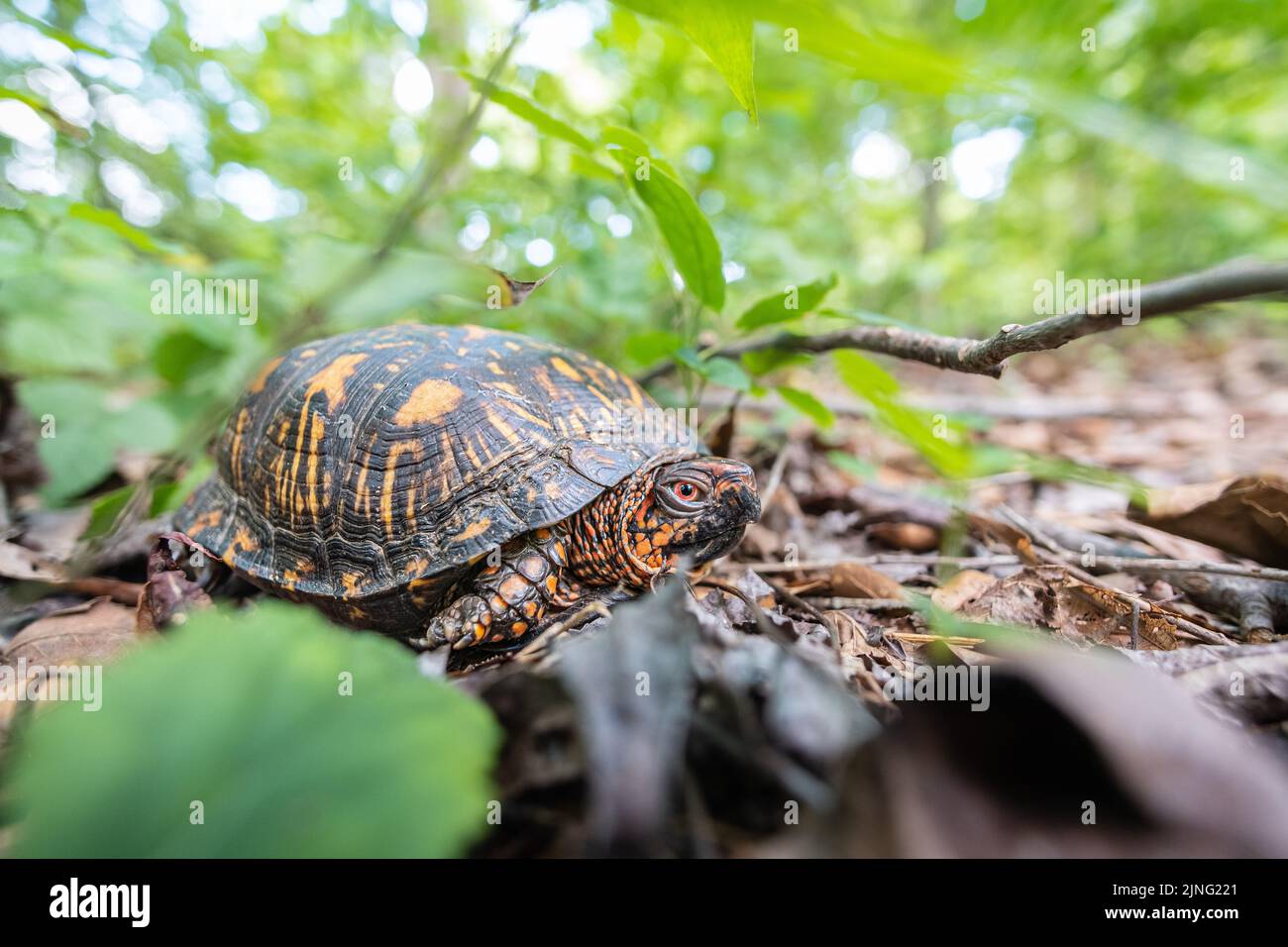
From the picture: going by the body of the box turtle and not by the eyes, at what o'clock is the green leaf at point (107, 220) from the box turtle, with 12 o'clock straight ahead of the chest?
The green leaf is roughly at 7 o'clock from the box turtle.

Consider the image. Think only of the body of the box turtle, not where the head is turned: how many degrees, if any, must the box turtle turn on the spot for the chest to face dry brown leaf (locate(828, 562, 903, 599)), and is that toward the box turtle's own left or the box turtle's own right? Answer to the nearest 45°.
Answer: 0° — it already faces it

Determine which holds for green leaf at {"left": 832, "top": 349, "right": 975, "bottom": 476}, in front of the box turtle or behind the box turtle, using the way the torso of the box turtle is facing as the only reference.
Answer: in front

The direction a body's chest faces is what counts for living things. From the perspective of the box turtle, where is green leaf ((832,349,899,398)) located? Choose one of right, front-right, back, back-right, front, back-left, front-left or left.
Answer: front

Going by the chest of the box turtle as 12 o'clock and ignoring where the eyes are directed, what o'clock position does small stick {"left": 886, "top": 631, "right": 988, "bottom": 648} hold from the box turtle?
The small stick is roughly at 1 o'clock from the box turtle.

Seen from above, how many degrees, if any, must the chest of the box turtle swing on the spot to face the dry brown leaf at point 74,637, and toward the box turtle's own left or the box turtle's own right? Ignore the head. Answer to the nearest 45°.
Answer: approximately 180°

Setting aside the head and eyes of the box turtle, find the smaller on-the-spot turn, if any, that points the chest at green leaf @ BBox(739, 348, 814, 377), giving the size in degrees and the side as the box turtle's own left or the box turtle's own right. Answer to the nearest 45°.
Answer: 0° — it already faces it

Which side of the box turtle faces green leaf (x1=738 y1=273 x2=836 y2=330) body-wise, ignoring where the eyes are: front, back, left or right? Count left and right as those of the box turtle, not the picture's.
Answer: left

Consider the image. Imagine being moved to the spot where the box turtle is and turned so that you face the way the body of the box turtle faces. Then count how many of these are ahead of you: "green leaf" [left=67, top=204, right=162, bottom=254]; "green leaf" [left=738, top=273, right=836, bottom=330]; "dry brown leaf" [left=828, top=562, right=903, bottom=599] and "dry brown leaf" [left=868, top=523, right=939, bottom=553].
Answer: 3

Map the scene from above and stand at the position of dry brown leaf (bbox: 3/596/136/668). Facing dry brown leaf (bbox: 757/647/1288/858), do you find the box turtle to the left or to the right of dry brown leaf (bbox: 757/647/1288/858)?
left

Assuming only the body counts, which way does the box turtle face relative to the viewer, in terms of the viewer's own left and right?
facing to the right of the viewer

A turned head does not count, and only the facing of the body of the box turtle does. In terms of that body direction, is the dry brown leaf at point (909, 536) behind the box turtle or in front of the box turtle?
in front

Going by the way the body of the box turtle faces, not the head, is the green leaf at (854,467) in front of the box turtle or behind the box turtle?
in front

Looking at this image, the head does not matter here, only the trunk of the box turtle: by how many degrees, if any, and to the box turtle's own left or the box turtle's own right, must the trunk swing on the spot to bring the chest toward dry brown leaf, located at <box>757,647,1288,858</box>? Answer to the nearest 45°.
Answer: approximately 45° to the box turtle's own right
